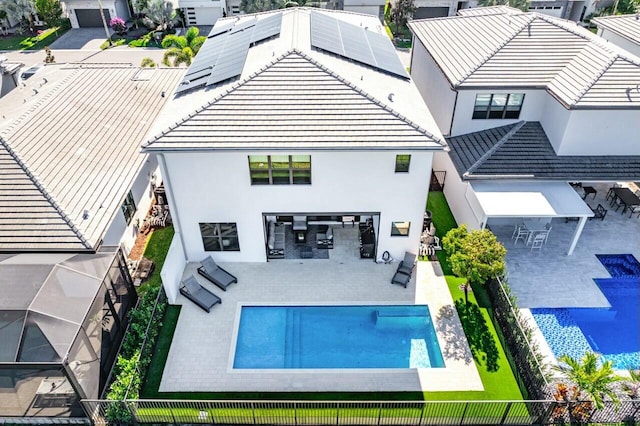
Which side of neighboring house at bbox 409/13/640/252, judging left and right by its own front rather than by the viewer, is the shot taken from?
back

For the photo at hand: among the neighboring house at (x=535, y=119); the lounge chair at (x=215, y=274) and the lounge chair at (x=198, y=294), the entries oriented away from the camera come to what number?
1

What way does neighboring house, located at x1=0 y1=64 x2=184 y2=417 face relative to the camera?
away from the camera

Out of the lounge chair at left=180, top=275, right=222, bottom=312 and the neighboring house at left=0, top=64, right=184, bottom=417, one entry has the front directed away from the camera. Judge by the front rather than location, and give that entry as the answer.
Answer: the neighboring house

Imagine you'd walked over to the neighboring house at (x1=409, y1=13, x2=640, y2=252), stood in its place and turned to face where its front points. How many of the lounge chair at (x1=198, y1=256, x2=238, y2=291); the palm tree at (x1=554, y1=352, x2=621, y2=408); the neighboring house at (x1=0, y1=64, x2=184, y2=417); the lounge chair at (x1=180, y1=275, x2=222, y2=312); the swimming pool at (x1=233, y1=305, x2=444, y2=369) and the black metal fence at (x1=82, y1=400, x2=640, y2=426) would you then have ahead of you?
0

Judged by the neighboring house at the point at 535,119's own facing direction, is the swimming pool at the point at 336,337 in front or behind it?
behind

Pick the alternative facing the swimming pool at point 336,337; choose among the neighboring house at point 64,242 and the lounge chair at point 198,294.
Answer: the lounge chair

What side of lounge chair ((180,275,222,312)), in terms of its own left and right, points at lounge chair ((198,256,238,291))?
left

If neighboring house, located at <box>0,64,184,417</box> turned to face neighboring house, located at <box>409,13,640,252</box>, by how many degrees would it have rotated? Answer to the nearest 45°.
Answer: approximately 90° to its right

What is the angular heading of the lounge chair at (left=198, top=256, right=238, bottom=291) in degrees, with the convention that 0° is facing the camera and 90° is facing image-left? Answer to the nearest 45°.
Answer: approximately 315°

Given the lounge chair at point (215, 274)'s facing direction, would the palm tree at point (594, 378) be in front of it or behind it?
in front

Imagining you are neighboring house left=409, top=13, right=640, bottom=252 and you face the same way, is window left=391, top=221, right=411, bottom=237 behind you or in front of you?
behind

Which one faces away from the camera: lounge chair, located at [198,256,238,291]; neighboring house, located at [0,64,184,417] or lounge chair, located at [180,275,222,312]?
the neighboring house

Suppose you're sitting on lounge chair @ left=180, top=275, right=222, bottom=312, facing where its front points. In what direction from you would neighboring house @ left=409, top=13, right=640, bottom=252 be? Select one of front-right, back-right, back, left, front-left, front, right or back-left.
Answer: front-left

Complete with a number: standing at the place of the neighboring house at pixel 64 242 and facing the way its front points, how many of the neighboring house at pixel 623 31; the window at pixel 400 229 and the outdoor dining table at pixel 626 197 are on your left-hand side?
0

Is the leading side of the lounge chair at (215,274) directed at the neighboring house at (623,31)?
no

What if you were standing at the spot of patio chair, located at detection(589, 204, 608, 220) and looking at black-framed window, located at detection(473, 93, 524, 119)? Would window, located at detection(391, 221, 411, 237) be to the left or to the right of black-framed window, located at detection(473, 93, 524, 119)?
left

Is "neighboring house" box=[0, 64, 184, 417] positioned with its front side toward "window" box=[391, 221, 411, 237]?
no

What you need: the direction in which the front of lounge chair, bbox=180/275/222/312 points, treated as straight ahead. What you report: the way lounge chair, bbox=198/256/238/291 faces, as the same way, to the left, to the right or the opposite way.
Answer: the same way

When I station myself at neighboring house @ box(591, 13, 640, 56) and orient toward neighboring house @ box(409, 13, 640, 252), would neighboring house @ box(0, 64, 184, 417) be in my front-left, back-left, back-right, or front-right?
front-right
